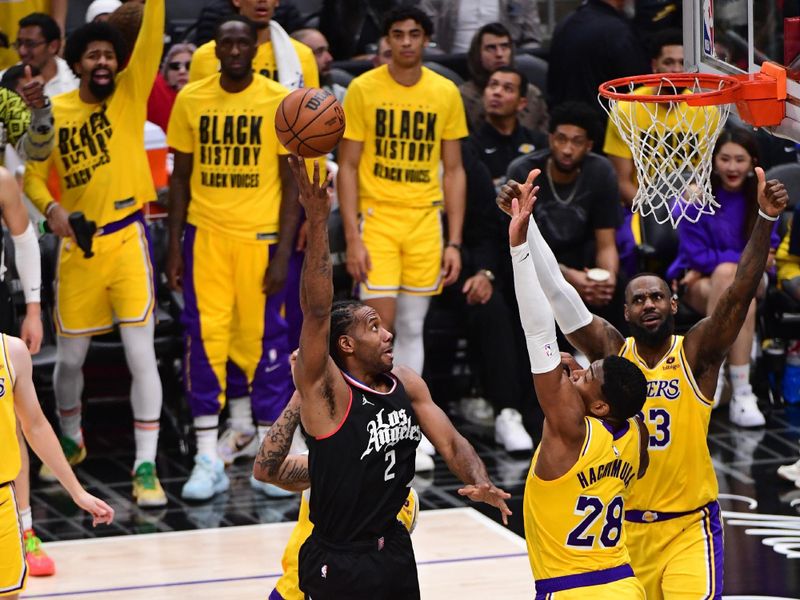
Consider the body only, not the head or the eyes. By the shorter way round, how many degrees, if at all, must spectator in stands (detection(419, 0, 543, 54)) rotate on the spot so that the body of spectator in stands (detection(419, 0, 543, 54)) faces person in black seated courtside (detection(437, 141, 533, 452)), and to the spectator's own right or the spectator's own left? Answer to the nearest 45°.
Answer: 0° — they already face them

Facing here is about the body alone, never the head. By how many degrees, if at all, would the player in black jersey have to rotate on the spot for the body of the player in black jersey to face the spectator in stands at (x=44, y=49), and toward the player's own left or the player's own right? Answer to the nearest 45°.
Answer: approximately 180°

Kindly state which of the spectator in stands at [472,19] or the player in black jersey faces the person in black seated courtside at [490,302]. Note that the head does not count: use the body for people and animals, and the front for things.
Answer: the spectator in stands at [472,19]

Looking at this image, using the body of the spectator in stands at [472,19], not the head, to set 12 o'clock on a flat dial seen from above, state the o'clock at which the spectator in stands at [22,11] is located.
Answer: the spectator in stands at [22,11] is roughly at 2 o'clock from the spectator in stands at [472,19].

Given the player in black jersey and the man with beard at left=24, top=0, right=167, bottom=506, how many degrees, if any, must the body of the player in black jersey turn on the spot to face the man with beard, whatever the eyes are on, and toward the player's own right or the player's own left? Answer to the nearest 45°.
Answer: approximately 180°

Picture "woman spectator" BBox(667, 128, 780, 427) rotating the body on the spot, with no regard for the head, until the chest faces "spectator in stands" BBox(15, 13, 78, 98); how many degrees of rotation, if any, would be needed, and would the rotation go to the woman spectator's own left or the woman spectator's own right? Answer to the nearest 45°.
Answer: approximately 90° to the woman spectator's own right

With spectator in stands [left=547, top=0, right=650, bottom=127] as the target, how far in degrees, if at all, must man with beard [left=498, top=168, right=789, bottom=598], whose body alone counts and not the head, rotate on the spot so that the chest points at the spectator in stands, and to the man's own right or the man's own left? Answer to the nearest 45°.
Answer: approximately 135° to the man's own right

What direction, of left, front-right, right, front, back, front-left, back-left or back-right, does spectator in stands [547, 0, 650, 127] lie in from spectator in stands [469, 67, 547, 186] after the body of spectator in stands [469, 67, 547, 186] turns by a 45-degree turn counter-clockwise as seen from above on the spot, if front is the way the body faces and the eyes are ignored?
left

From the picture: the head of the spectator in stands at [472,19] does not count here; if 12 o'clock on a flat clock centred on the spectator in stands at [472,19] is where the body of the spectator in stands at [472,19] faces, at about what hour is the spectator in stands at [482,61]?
the spectator in stands at [482,61] is roughly at 12 o'clock from the spectator in stands at [472,19].

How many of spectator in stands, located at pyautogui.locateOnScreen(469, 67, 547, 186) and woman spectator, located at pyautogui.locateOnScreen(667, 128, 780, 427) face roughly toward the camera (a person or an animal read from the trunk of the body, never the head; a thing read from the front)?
2

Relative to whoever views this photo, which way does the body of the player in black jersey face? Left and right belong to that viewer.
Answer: facing the viewer and to the right of the viewer
